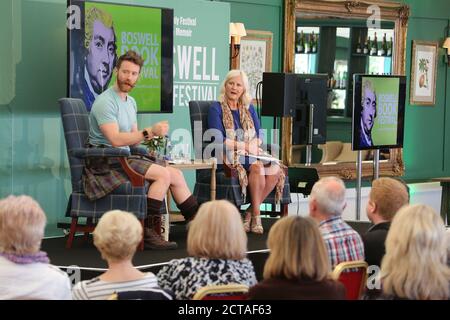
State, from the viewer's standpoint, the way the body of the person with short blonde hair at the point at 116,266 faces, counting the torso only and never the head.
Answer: away from the camera

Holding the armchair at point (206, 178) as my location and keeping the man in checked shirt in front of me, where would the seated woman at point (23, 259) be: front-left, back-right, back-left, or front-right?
front-right

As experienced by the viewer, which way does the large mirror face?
facing the viewer

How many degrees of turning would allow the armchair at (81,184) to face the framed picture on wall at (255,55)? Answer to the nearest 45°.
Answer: approximately 45° to its left

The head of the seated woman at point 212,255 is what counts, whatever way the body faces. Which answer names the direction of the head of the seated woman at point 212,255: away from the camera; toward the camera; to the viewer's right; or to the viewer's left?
away from the camera

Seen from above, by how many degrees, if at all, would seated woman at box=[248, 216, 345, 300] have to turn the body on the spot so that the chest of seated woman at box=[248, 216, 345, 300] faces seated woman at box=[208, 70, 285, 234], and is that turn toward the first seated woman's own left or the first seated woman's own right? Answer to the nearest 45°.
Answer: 0° — they already face them

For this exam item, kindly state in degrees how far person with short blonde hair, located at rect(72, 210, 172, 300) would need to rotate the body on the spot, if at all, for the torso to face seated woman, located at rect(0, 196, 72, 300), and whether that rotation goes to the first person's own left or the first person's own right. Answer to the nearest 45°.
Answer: approximately 90° to the first person's own left

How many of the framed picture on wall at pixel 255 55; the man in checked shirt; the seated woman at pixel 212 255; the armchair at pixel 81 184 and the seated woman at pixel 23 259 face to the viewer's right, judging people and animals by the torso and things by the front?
1

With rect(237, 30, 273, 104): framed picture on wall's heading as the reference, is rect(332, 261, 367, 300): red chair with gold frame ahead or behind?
ahead

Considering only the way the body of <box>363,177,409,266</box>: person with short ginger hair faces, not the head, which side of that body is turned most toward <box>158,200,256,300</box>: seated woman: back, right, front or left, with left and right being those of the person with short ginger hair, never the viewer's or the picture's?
left

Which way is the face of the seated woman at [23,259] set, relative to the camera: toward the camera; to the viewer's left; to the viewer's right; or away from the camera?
away from the camera

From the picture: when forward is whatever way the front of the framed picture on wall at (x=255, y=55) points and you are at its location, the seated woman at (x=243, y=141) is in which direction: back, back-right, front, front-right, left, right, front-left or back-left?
front

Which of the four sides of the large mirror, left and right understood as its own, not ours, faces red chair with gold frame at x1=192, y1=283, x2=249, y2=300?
front

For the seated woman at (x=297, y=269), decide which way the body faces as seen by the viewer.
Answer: away from the camera

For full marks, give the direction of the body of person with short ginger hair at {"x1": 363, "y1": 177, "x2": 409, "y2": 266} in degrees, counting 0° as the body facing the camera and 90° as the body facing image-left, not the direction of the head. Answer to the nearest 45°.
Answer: approximately 135°

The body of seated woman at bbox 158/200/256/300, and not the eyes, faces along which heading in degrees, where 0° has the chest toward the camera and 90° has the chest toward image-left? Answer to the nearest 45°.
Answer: approximately 180°

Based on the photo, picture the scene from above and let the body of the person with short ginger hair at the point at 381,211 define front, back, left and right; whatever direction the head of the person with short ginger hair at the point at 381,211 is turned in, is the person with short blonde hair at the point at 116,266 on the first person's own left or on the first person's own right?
on the first person's own left

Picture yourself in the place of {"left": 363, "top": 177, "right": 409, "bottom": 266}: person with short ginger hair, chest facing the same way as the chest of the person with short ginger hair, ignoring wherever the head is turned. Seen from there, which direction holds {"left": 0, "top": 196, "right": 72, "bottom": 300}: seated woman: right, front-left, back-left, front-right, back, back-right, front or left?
left

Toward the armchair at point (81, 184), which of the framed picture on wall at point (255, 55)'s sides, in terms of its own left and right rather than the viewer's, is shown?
front
